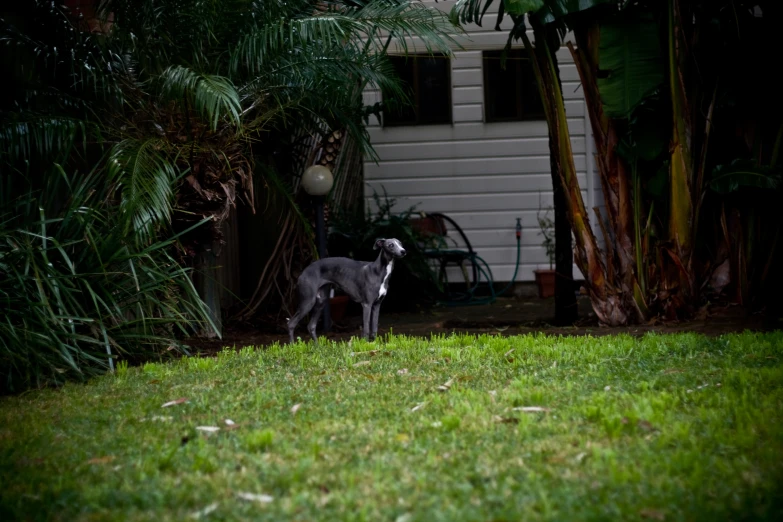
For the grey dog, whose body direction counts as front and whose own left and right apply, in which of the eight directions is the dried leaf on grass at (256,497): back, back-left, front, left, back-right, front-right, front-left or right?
right

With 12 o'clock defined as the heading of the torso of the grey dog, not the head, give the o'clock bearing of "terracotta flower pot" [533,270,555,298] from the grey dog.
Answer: The terracotta flower pot is roughly at 10 o'clock from the grey dog.

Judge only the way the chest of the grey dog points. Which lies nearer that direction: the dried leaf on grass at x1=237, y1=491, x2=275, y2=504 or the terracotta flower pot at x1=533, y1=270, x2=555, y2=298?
the terracotta flower pot

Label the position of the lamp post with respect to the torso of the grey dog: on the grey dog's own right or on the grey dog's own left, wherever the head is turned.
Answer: on the grey dog's own left

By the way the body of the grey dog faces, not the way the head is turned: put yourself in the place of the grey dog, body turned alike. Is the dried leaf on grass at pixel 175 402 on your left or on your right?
on your right

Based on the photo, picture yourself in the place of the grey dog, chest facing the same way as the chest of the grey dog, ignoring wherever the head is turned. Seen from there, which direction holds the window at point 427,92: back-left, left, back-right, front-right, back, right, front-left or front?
left

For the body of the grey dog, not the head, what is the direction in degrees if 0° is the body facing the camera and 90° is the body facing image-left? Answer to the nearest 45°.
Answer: approximately 270°

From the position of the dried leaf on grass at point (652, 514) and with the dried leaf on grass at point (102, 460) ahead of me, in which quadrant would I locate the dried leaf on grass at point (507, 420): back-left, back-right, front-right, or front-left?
front-right

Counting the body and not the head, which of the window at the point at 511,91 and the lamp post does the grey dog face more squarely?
the window

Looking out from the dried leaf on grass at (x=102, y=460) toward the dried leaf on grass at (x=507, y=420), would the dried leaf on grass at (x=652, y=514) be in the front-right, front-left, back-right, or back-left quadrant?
front-right

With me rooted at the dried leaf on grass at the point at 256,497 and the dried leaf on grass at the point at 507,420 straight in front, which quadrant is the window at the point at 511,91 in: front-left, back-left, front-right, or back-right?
front-left

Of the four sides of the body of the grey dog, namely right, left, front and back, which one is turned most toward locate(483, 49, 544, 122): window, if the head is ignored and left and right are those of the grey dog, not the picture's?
left

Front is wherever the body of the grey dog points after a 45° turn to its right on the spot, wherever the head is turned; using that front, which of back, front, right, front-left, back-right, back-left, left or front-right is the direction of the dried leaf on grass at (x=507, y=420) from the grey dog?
front-right

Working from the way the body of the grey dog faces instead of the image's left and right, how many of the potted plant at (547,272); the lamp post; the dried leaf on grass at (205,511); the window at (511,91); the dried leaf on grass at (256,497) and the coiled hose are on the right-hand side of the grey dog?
2
